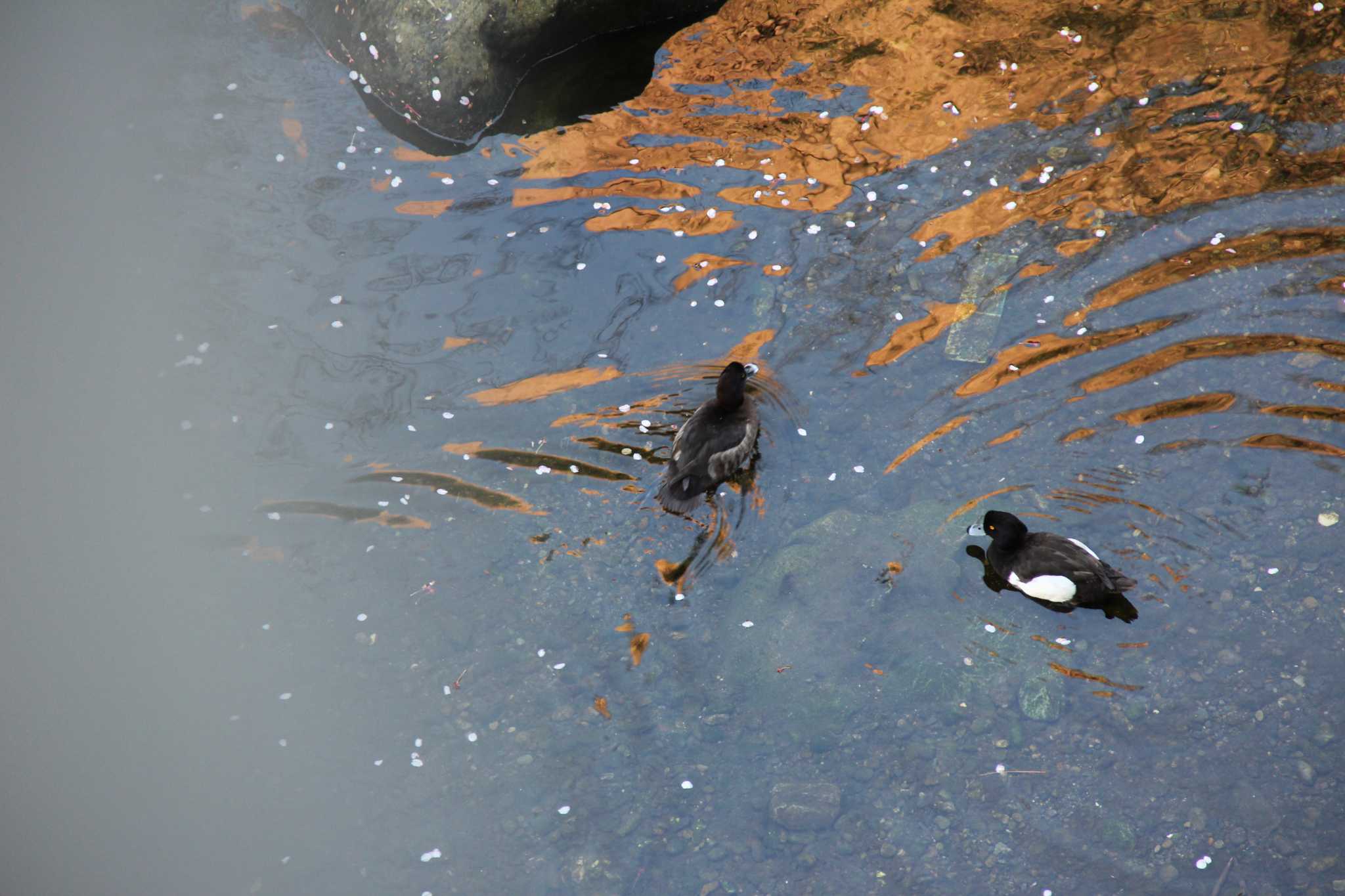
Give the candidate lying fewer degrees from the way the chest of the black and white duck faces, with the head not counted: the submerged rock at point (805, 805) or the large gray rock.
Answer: the large gray rock

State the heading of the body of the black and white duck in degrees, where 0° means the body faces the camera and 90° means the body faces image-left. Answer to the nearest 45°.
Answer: approximately 135°

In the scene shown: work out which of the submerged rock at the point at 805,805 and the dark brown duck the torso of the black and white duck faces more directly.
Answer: the dark brown duck

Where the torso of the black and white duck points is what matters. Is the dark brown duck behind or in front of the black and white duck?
in front

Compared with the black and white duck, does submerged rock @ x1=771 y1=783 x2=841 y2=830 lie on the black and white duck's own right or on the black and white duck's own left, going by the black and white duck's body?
on the black and white duck's own left

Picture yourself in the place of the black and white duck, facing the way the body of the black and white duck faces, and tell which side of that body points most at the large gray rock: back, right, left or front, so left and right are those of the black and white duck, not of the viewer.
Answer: front
